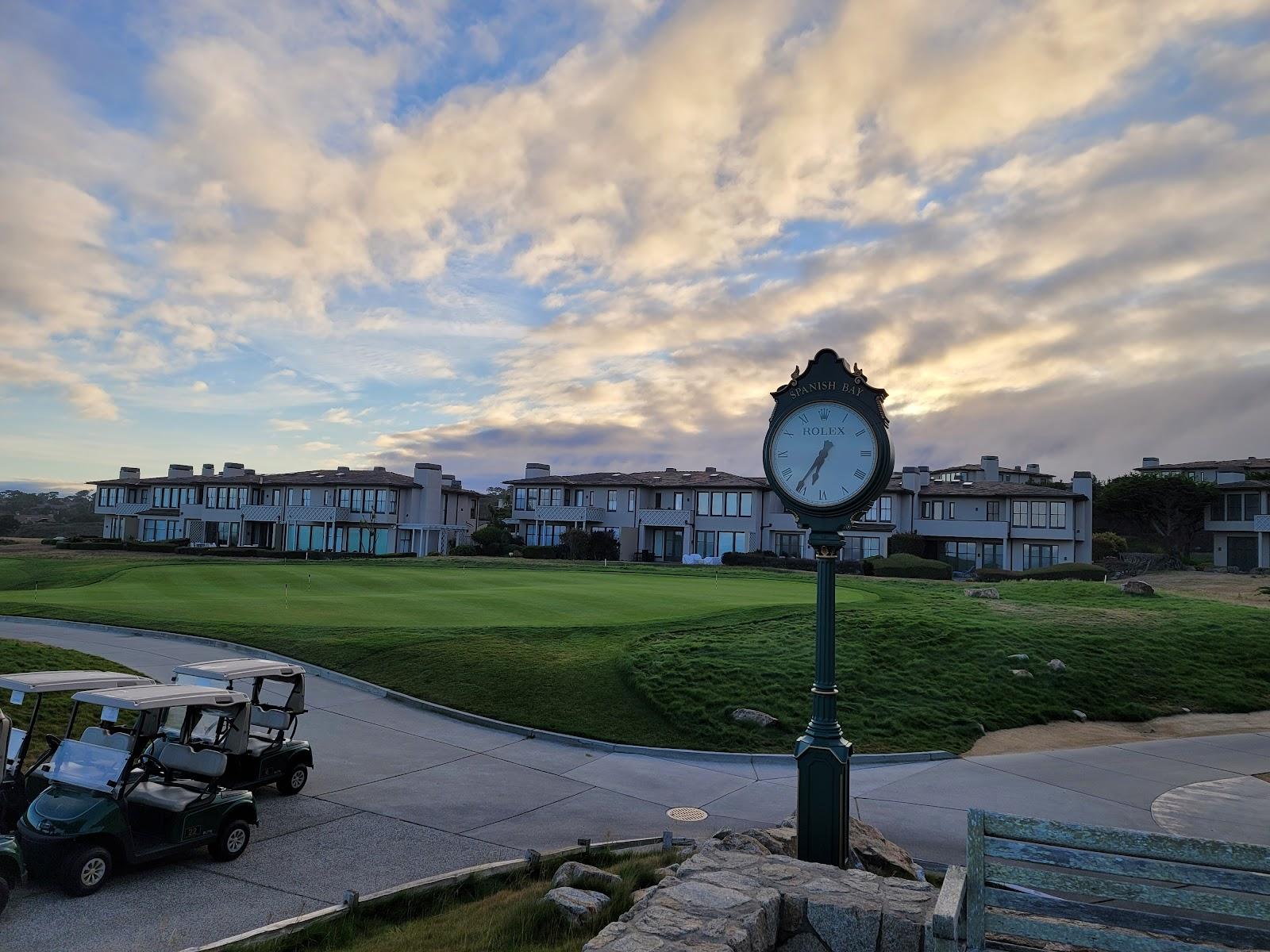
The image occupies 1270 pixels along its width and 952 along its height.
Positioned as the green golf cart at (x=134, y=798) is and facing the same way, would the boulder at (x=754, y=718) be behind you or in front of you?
behind

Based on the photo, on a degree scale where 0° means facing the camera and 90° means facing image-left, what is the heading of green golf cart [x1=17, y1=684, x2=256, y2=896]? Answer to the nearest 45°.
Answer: approximately 45°

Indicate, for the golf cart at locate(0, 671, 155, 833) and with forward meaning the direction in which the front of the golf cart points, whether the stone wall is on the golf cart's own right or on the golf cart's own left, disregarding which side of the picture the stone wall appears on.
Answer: on the golf cart's own left

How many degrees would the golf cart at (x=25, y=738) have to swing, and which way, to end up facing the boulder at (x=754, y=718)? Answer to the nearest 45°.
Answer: approximately 135° to its left

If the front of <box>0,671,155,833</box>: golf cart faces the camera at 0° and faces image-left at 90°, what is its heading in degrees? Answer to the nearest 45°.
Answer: approximately 45°

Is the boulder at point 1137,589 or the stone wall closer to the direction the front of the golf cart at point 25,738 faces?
the stone wall

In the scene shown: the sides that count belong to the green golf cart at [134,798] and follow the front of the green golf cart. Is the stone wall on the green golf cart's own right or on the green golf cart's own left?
on the green golf cart's own left

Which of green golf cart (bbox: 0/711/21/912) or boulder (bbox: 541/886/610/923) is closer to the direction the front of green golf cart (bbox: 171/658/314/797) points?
the green golf cart

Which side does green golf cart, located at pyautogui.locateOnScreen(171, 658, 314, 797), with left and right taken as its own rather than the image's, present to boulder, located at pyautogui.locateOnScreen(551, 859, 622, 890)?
left

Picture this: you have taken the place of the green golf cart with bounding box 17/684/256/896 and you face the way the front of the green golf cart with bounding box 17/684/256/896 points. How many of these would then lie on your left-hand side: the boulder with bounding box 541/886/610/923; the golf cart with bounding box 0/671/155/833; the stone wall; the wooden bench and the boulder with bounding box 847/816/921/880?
4

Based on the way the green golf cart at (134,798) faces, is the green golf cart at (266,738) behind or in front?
behind

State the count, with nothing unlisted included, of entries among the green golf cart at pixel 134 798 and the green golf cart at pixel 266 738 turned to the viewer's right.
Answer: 0

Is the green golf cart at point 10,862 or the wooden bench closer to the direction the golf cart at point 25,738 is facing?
the green golf cart

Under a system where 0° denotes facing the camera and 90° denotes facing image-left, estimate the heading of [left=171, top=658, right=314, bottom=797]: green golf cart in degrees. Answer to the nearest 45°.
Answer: approximately 45°
